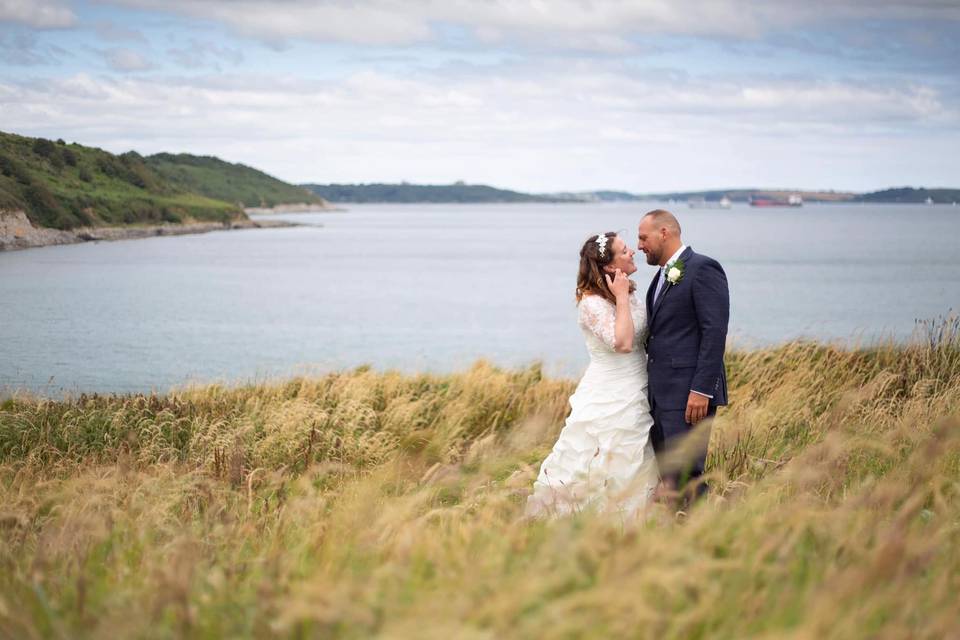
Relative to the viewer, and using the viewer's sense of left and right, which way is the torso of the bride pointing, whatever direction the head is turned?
facing to the right of the viewer

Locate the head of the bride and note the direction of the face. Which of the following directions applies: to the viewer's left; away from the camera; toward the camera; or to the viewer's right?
to the viewer's right

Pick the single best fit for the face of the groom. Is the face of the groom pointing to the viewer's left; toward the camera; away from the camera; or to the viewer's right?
to the viewer's left
